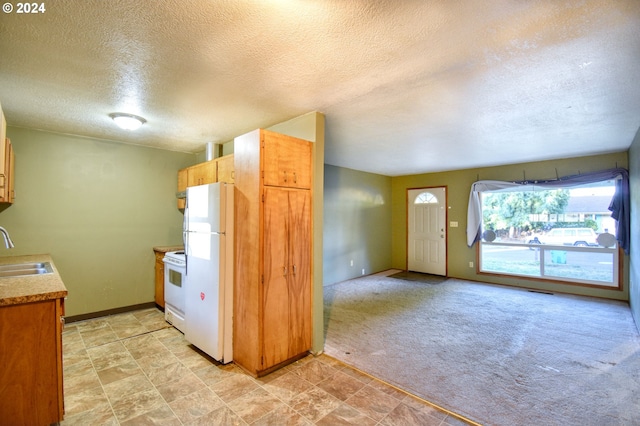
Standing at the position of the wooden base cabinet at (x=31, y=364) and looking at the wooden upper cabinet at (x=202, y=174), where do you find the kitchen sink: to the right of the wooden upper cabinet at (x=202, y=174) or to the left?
left

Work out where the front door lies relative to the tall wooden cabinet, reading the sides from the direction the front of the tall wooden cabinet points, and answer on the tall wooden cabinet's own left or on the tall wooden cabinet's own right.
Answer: on the tall wooden cabinet's own left

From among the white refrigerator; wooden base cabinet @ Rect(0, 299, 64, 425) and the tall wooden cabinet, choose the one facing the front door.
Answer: the wooden base cabinet

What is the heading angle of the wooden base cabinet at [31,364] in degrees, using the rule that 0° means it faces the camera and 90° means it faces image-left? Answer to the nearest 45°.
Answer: approximately 270°

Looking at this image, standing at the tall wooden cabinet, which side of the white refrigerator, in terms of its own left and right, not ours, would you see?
left

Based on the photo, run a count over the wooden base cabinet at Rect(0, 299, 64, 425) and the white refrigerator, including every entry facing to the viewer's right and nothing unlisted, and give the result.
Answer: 1

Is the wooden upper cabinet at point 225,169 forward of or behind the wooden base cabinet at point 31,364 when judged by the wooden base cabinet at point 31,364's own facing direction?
forward

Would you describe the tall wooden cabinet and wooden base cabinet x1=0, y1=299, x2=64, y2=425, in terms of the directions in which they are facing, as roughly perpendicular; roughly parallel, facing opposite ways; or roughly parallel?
roughly perpendicular

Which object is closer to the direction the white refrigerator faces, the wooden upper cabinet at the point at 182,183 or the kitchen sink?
the kitchen sink

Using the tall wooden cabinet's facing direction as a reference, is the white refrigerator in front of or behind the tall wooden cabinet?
behind

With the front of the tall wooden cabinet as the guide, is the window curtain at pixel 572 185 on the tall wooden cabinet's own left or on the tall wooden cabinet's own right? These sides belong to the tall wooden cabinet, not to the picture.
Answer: on the tall wooden cabinet's own left

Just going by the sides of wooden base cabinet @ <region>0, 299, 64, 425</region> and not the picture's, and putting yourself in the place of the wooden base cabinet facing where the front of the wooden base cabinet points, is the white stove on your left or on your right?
on your left
